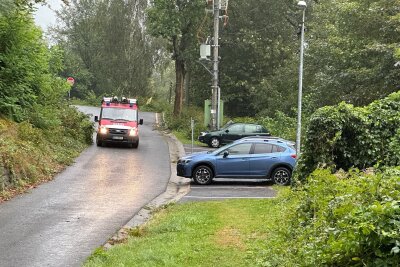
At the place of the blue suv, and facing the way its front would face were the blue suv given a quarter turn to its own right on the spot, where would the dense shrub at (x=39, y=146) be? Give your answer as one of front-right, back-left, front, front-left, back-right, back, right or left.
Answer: left

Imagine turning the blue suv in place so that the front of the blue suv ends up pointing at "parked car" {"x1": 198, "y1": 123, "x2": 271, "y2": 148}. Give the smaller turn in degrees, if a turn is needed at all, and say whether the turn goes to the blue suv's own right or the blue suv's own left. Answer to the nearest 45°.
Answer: approximately 90° to the blue suv's own right

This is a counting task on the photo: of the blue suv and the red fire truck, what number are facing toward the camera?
1

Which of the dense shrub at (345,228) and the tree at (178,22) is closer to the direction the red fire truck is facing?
the dense shrub

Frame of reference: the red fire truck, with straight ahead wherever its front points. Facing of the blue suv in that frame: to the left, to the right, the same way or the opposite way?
to the right

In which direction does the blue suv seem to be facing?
to the viewer's left

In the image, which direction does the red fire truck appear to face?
toward the camera

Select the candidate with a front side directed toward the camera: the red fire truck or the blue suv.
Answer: the red fire truck

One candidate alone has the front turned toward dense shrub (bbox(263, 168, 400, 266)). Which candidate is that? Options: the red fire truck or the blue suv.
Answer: the red fire truck

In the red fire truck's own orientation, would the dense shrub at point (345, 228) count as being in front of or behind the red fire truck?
in front

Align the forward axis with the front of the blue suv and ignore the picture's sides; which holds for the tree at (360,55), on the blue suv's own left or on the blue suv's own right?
on the blue suv's own right

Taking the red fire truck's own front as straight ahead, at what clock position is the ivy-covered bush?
The ivy-covered bush is roughly at 11 o'clock from the red fire truck.

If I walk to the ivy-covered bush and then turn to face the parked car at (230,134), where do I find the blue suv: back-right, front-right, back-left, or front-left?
front-left

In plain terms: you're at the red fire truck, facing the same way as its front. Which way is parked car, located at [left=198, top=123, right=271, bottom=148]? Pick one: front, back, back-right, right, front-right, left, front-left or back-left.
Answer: left

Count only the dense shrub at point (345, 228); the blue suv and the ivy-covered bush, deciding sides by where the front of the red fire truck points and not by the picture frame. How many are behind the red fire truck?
0

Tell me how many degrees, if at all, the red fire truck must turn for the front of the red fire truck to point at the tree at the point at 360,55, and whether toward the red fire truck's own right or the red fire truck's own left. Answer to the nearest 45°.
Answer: approximately 90° to the red fire truck's own left
